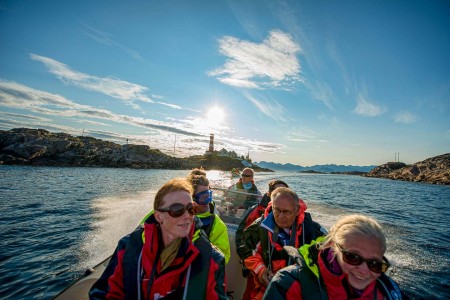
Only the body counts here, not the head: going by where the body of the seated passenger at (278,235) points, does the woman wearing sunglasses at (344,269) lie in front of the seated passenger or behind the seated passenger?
in front

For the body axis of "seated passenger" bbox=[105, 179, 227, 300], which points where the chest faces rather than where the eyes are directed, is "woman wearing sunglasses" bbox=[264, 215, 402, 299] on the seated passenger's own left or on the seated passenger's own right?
on the seated passenger's own left

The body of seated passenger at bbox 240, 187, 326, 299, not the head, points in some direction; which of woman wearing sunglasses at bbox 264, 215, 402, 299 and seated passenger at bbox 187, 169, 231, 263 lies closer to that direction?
the woman wearing sunglasses

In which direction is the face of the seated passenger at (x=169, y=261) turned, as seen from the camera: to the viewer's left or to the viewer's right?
to the viewer's right

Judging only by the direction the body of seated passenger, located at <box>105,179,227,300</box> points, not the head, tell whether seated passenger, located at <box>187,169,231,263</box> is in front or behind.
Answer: behind

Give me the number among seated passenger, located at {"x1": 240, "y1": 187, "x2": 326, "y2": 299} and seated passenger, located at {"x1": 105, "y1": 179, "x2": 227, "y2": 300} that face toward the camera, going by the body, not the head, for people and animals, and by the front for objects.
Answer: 2

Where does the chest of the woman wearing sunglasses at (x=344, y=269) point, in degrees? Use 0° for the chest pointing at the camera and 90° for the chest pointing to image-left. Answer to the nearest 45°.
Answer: approximately 315°

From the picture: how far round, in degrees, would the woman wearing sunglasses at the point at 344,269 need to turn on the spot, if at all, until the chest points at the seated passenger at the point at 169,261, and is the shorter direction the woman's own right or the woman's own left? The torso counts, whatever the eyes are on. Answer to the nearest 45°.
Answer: approximately 135° to the woman's own right

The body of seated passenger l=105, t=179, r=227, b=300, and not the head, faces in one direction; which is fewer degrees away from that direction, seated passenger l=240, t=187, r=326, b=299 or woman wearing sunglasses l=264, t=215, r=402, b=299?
the woman wearing sunglasses

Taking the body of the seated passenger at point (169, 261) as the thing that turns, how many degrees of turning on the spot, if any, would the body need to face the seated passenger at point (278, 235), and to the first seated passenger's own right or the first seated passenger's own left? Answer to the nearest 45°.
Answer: approximately 135° to the first seated passenger's own left

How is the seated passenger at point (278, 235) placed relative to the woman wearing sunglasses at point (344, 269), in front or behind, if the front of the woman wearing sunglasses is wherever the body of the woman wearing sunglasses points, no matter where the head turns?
behind
